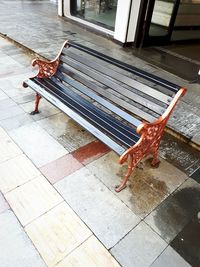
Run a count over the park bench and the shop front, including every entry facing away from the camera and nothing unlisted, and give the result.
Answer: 0

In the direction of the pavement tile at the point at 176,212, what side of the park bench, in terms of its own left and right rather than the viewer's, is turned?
left

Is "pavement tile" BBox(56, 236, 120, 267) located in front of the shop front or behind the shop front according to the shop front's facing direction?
in front

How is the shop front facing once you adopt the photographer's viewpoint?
facing the viewer and to the left of the viewer

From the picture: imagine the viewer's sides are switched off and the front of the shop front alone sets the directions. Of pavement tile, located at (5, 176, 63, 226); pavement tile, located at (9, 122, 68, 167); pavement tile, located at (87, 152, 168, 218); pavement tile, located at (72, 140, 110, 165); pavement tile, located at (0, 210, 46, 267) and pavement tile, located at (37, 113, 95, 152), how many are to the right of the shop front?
0

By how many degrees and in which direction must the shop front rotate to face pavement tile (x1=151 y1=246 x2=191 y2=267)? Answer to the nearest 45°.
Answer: approximately 45° to its left

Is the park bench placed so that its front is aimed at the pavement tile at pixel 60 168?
yes

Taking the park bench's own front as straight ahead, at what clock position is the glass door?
The glass door is roughly at 5 o'clock from the park bench.

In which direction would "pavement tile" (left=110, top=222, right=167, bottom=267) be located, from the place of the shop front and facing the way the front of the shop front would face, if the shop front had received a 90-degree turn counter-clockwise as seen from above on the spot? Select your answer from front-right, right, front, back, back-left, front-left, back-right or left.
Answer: front-right

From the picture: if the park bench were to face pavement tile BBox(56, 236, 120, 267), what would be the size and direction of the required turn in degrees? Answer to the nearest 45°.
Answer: approximately 45° to its left

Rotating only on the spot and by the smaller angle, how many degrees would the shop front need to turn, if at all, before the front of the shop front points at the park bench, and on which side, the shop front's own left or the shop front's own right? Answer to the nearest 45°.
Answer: approximately 45° to the shop front's own left

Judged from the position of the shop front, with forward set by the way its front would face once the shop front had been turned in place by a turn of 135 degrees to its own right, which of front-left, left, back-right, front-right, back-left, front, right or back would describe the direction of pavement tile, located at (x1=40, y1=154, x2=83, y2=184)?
back

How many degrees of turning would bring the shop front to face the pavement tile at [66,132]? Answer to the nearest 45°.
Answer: approximately 45° to its left

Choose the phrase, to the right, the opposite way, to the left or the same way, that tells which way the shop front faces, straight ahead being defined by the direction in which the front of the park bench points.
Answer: the same way

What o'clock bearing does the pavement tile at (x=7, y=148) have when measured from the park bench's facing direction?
The pavement tile is roughly at 1 o'clock from the park bench.

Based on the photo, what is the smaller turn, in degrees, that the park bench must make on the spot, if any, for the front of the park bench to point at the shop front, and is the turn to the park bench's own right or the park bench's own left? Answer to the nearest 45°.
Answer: approximately 135° to the park bench's own right

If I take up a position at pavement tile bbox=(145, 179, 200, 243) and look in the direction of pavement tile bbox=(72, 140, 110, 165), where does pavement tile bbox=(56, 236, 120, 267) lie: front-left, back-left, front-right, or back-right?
front-left
